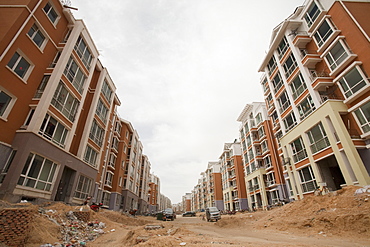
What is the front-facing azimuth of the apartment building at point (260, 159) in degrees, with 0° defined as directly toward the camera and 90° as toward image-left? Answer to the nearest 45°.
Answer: approximately 45°

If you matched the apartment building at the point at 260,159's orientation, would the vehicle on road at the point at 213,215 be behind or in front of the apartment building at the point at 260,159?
in front

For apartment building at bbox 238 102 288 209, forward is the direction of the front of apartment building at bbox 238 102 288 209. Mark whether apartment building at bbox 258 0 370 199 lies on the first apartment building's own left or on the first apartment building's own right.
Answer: on the first apartment building's own left

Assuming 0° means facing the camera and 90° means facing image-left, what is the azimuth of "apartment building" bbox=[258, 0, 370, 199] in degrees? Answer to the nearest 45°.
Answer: approximately 45°

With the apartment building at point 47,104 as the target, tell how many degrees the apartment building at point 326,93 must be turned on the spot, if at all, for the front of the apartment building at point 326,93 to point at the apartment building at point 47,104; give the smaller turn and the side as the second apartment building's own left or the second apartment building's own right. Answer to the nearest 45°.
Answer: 0° — it already faces it

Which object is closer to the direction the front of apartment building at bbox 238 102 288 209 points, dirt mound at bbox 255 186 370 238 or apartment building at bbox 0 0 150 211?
the apartment building

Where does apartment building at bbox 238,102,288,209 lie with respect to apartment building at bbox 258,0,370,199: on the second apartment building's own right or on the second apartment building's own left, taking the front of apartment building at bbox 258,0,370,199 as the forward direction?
on the second apartment building's own right

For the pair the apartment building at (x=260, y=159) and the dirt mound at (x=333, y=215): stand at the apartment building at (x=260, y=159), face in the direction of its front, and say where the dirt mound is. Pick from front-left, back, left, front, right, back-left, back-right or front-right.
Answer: front-left

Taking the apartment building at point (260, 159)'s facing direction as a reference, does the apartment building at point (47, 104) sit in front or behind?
in front

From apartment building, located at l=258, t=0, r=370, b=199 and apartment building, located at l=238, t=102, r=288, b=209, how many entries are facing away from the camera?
0
